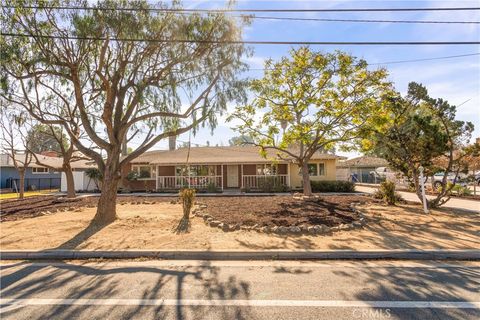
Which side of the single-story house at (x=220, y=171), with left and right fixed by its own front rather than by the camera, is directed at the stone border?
front

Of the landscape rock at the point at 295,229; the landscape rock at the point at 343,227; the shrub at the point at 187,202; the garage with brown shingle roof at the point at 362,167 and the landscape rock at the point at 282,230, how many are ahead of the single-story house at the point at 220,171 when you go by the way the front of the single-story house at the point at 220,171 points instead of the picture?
4

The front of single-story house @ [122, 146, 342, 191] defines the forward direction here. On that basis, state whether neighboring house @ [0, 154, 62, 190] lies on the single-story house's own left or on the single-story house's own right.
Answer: on the single-story house's own right

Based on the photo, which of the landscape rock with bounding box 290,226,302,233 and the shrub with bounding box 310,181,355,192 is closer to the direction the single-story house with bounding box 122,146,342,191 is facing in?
the landscape rock

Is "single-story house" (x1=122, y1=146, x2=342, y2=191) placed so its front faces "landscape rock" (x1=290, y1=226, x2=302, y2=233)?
yes

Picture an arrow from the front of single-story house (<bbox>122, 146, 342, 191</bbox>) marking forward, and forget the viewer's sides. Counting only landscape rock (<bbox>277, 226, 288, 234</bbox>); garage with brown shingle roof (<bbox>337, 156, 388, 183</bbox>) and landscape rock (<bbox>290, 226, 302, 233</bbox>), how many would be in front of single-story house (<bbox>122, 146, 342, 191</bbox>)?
2

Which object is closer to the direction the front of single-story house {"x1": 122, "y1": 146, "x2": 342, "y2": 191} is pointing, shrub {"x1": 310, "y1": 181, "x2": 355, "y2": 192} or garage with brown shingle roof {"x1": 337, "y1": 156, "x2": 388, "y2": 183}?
the shrub

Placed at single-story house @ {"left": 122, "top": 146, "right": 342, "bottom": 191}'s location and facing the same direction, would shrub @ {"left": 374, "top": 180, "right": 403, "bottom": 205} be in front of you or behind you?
in front

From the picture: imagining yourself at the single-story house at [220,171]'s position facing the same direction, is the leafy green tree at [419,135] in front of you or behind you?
in front

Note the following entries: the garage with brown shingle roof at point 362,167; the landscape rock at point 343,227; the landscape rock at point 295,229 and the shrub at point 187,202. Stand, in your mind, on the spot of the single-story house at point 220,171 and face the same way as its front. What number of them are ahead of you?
3

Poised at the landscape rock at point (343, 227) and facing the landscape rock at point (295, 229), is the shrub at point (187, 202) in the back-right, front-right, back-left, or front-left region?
front-right

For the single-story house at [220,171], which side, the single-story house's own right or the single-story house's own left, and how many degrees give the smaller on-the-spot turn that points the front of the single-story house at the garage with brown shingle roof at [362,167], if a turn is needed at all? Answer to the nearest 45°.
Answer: approximately 135° to the single-story house's own left

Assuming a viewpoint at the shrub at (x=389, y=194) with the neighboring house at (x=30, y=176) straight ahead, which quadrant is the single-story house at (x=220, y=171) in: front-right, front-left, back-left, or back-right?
front-right

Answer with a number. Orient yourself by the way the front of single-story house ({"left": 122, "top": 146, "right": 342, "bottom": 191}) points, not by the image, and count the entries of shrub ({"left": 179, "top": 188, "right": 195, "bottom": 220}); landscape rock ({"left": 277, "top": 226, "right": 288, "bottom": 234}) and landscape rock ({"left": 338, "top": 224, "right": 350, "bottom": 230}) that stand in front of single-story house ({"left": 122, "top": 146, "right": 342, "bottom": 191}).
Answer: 3

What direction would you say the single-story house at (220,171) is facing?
toward the camera

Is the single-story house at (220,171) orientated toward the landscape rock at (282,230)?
yes

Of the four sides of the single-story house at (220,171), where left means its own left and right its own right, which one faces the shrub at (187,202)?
front
